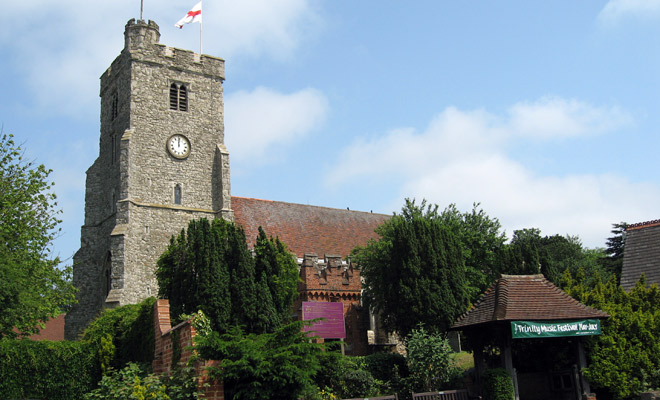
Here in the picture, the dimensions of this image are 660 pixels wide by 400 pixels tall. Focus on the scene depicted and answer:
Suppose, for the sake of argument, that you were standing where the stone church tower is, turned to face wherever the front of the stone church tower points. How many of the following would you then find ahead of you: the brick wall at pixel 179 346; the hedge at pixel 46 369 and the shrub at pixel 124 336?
3

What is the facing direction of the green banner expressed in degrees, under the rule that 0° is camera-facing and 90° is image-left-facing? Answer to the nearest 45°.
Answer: approximately 0°

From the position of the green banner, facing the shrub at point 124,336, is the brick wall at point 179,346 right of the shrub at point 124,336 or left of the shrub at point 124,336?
left
